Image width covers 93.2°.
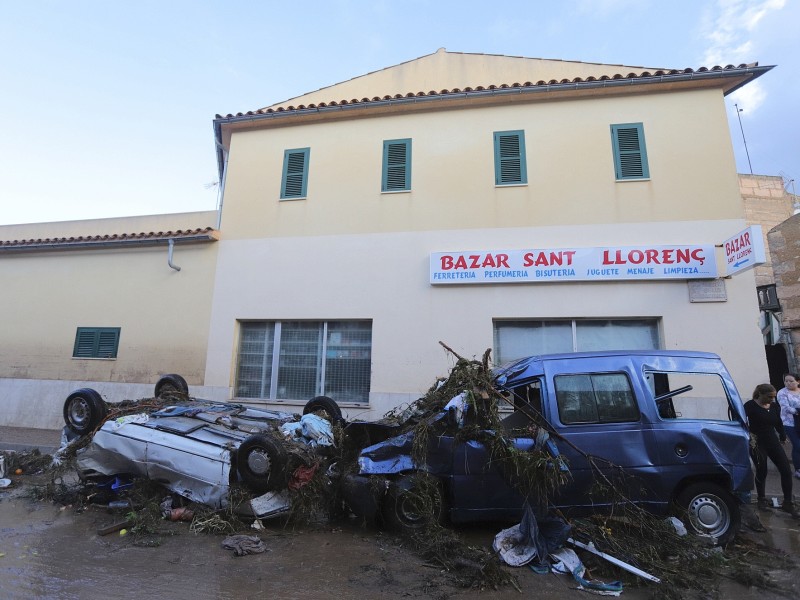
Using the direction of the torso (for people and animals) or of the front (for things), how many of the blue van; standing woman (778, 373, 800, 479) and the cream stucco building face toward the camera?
2

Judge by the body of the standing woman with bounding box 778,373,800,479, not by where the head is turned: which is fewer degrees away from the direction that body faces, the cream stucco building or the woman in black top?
the woman in black top

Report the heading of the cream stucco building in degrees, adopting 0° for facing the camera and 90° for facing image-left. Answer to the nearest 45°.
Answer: approximately 0°

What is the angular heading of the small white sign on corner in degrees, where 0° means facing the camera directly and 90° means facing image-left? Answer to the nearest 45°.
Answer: approximately 45°

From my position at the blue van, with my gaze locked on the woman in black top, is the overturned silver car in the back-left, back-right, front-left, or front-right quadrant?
back-left
